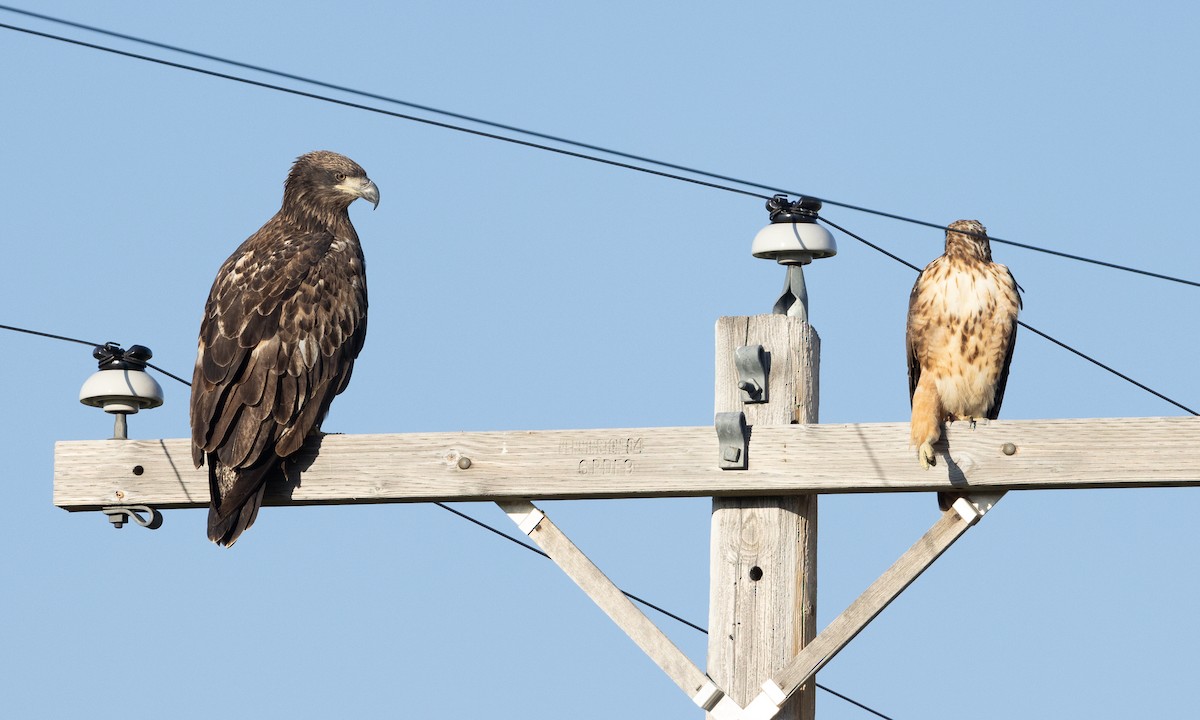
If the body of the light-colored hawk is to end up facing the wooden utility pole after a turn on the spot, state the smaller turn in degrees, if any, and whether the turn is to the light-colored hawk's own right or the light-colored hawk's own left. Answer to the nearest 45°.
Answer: approximately 45° to the light-colored hawk's own right

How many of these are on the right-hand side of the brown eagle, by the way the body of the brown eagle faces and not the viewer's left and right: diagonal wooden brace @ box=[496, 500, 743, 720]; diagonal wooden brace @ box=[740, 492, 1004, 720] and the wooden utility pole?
3

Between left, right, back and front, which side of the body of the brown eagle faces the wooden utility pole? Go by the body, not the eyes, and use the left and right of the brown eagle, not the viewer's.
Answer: right

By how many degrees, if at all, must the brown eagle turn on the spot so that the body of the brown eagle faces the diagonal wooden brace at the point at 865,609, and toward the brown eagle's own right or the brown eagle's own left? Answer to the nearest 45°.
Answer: approximately 90° to the brown eagle's own right

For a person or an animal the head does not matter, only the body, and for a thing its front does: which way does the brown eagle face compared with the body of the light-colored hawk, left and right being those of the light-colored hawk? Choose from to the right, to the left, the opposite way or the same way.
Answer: the opposite way

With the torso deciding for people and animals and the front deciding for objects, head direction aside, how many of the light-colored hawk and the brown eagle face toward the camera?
1

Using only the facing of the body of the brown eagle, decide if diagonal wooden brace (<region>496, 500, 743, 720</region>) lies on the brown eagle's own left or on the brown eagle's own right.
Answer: on the brown eagle's own right

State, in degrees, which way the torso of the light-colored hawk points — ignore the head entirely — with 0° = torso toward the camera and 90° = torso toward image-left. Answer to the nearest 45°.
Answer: approximately 0°

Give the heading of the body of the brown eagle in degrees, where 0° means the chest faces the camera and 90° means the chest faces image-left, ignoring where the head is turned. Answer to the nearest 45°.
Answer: approximately 225°
